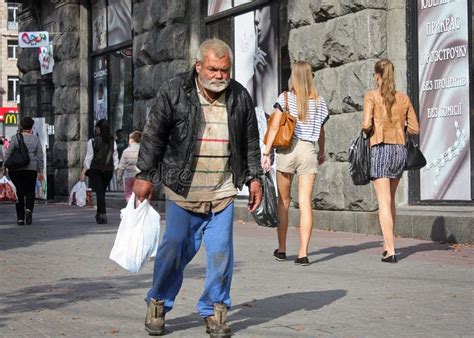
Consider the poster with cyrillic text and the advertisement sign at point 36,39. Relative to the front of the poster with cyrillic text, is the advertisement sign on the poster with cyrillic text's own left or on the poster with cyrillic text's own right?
on the poster with cyrillic text's own right

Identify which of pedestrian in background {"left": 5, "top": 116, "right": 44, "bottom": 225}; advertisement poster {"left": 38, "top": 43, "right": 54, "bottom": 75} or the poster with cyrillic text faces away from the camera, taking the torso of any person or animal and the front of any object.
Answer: the pedestrian in background

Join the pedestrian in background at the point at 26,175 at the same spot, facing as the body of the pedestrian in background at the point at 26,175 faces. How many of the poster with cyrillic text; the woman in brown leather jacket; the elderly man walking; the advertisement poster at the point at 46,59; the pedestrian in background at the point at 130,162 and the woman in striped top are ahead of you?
1

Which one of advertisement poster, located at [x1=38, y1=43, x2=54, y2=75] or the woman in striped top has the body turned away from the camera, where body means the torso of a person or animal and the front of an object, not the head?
the woman in striped top

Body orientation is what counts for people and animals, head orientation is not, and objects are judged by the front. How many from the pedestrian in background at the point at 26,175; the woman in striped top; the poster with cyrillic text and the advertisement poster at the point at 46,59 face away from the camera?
2

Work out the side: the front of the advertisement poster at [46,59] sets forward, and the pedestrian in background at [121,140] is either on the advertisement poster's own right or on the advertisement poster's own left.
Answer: on the advertisement poster's own left

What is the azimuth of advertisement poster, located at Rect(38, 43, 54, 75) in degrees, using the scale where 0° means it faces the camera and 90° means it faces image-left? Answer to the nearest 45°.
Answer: approximately 45°

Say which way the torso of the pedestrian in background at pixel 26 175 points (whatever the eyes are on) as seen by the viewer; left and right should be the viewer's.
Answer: facing away from the viewer

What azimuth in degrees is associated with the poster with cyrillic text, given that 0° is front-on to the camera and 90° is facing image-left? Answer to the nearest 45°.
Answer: approximately 45°

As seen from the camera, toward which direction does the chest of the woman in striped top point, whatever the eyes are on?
away from the camera

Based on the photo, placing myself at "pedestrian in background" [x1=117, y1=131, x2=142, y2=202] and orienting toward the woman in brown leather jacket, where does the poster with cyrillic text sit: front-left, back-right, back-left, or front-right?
front-left

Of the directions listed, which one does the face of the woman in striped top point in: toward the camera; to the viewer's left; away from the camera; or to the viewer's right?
away from the camera

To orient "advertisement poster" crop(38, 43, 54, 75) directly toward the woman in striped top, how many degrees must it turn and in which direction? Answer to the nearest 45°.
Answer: approximately 45° to its left
